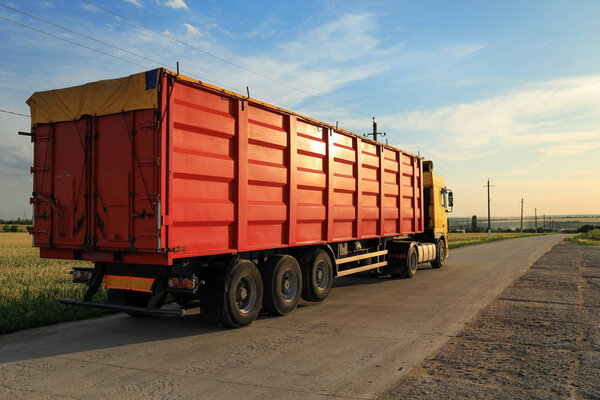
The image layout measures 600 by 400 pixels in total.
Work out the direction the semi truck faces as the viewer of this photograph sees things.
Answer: facing away from the viewer and to the right of the viewer
